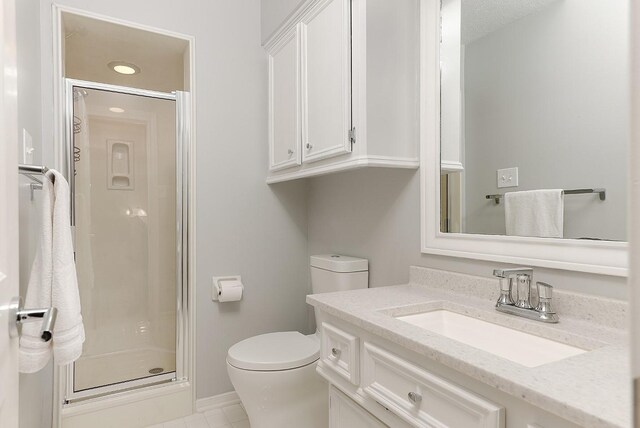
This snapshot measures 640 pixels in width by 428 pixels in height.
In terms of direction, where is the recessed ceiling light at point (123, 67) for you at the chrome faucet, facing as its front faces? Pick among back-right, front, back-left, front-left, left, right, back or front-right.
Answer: front-right

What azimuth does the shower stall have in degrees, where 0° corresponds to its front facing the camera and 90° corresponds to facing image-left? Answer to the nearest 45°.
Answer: approximately 315°

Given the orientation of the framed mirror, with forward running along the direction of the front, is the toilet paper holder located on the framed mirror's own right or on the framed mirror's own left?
on the framed mirror's own right

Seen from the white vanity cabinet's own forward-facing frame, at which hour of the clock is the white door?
The white door is roughly at 12 o'clock from the white vanity cabinet.

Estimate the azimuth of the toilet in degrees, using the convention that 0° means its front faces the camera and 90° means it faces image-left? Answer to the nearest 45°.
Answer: approximately 45°

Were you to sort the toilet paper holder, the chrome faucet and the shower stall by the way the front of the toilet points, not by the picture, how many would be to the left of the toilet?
1
